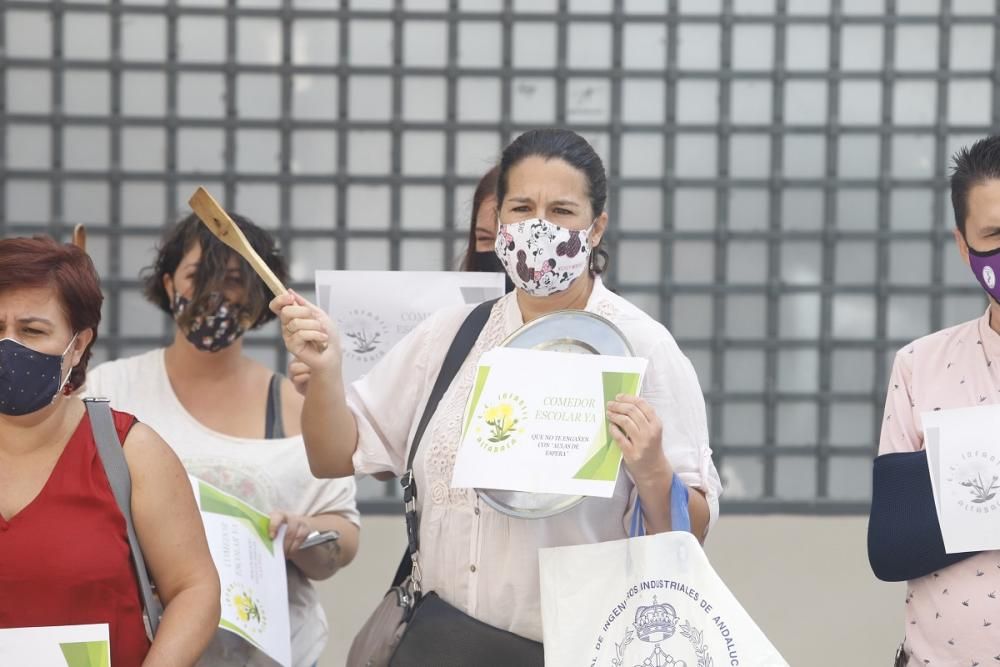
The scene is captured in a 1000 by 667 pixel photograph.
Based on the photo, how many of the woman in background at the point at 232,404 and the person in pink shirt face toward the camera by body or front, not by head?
2

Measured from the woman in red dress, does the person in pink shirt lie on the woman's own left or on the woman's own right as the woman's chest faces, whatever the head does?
on the woman's own left

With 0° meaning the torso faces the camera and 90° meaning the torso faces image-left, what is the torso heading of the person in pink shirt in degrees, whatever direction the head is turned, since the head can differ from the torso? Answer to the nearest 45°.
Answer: approximately 0°

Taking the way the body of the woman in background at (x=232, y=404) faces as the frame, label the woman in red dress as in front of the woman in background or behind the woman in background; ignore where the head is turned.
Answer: in front

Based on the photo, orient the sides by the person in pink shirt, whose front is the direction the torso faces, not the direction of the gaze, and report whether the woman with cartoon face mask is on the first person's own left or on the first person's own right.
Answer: on the first person's own right

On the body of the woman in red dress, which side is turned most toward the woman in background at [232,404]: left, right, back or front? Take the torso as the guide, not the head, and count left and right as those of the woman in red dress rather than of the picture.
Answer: back

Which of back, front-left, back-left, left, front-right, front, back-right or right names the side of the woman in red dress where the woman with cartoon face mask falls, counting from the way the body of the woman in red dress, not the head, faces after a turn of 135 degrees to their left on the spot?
front
